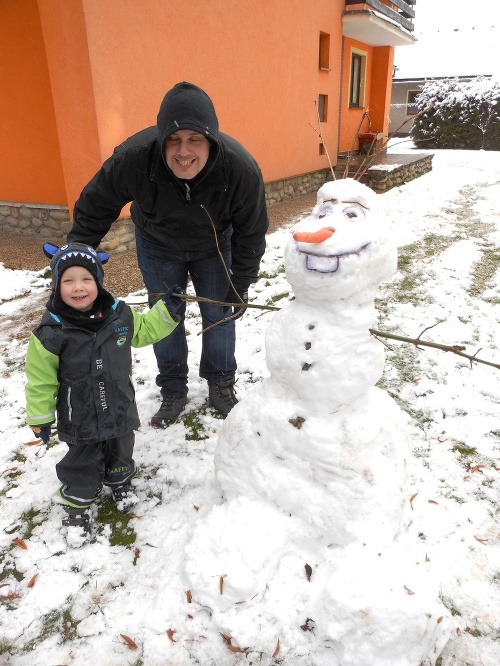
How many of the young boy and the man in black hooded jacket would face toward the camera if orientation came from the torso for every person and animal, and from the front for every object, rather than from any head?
2

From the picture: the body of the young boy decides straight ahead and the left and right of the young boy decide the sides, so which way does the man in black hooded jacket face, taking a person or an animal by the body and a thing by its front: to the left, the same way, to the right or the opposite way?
the same way

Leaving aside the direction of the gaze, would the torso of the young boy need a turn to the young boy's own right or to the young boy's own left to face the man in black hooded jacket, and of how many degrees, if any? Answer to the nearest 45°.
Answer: approximately 135° to the young boy's own left

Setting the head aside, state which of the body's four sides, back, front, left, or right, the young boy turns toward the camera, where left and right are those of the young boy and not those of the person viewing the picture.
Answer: front

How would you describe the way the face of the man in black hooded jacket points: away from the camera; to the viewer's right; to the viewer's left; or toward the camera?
toward the camera

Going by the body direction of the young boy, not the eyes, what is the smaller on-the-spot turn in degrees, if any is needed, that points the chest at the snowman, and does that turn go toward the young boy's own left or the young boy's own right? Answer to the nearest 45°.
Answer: approximately 45° to the young boy's own left

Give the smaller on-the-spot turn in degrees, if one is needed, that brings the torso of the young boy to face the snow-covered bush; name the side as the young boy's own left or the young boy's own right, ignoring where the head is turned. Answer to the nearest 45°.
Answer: approximately 135° to the young boy's own left

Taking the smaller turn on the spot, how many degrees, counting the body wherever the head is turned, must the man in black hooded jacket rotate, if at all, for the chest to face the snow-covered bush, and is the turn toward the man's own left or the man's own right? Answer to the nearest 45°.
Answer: approximately 135° to the man's own left

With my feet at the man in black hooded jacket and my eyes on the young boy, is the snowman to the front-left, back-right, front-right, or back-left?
front-left

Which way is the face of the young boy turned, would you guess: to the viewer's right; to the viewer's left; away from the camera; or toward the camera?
toward the camera

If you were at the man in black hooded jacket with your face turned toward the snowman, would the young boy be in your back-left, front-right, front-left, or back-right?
front-right

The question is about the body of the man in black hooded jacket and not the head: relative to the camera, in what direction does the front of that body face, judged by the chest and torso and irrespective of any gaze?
toward the camera

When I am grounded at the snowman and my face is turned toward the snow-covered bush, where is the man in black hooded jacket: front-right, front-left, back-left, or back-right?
front-left

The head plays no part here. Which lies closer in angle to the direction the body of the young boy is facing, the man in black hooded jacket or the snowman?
the snowman
